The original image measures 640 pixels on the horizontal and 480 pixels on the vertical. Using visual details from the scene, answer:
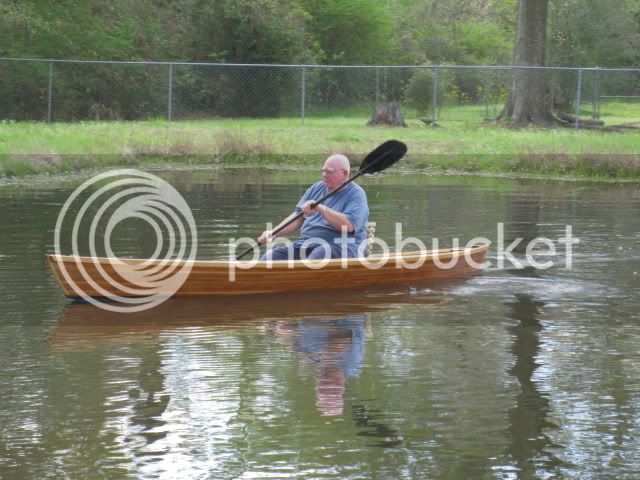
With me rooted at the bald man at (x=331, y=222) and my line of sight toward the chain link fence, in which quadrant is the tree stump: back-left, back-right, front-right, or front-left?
front-right

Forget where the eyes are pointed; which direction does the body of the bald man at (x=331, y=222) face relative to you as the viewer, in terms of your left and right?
facing the viewer and to the left of the viewer

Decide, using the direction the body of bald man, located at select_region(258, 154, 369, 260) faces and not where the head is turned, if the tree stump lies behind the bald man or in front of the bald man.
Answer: behind

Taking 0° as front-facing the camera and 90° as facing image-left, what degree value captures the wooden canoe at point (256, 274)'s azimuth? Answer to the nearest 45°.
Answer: approximately 90°
